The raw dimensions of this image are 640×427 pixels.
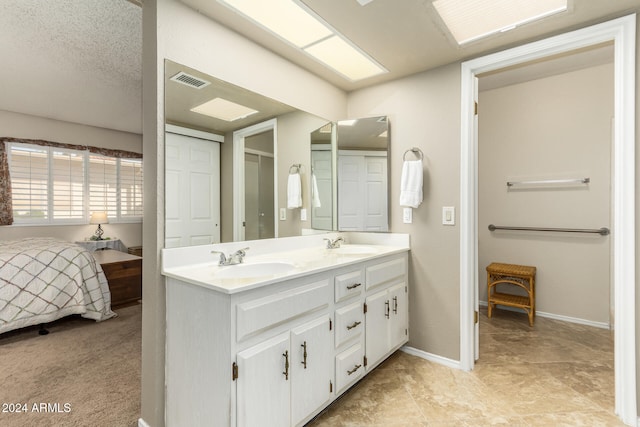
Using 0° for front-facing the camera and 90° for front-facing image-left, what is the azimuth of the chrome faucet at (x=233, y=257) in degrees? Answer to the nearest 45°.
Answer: approximately 315°

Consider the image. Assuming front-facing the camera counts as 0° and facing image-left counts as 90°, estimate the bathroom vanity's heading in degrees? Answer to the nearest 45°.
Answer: approximately 315°

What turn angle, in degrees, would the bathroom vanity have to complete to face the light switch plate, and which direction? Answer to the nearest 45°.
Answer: approximately 90° to its left
